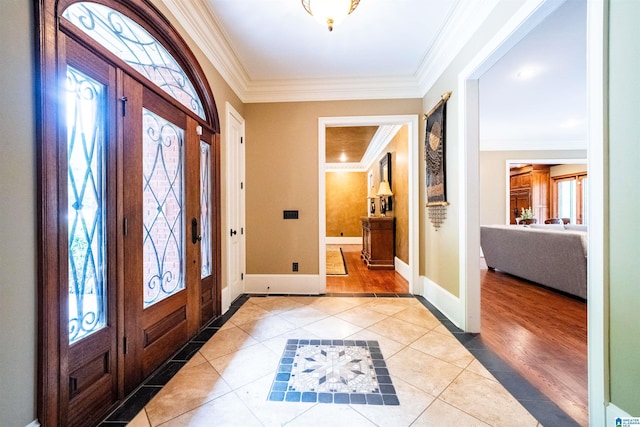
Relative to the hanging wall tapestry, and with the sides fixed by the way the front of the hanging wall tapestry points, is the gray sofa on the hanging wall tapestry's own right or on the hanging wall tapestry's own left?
on the hanging wall tapestry's own right

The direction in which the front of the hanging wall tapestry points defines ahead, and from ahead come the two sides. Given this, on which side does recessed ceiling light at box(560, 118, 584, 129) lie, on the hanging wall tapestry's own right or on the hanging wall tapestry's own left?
on the hanging wall tapestry's own right

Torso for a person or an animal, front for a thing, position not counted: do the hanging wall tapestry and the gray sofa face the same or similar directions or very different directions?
very different directions

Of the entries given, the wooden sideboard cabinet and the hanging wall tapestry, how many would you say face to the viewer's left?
2

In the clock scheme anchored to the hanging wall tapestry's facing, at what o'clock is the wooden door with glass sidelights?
The wooden door with glass sidelights is roughly at 10 o'clock from the hanging wall tapestry.

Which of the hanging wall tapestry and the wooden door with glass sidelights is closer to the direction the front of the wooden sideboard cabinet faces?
the wooden door with glass sidelights

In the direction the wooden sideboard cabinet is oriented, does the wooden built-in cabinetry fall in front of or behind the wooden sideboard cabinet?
behind

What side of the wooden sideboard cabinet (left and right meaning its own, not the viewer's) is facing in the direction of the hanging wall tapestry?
left

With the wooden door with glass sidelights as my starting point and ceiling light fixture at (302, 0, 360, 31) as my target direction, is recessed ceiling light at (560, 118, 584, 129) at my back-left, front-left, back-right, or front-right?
front-left

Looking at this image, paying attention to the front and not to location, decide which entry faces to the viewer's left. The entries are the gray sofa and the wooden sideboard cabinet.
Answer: the wooden sideboard cabinet

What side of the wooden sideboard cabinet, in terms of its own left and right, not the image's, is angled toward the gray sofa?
back

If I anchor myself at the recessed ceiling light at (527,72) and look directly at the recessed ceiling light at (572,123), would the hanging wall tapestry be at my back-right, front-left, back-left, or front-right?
back-left

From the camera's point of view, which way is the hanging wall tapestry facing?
to the viewer's left

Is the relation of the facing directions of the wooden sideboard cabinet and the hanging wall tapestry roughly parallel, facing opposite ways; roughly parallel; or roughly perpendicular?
roughly parallel

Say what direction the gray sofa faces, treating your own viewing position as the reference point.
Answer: facing away from the viewer and to the right of the viewer

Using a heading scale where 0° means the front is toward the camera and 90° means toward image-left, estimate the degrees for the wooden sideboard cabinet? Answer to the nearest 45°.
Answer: approximately 90°
